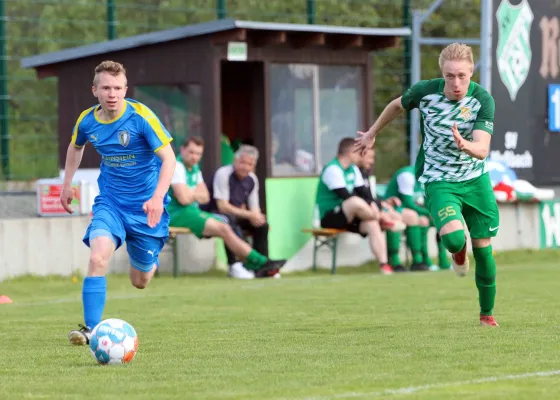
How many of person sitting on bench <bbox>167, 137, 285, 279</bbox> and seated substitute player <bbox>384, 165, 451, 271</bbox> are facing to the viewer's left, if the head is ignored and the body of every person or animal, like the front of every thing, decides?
0

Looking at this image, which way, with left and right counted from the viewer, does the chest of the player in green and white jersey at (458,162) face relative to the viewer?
facing the viewer

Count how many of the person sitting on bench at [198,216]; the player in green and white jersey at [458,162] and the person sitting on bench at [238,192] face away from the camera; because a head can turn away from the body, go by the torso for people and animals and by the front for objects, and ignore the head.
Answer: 0

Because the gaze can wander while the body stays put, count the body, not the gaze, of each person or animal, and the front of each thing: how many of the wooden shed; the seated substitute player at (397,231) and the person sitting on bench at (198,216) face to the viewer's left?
0

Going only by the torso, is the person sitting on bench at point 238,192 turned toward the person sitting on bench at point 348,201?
no

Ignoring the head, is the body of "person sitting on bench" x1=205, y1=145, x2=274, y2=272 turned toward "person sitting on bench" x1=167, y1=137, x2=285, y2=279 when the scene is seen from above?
no

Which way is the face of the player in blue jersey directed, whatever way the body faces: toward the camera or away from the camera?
toward the camera

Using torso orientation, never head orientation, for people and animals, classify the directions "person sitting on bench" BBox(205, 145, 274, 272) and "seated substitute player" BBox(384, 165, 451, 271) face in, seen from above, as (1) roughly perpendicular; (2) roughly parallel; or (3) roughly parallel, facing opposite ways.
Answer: roughly parallel

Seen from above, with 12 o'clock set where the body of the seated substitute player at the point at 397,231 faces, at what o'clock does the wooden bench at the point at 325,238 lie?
The wooden bench is roughly at 4 o'clock from the seated substitute player.

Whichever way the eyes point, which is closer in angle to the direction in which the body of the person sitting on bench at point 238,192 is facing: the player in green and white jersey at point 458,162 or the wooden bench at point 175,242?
the player in green and white jersey

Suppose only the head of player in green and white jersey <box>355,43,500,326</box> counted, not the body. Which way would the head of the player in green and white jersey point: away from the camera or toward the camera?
toward the camera

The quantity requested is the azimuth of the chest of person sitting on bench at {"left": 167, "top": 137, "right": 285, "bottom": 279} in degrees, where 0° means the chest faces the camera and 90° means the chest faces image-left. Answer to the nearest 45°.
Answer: approximately 315°

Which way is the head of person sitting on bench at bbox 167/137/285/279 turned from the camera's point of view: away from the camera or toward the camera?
toward the camera

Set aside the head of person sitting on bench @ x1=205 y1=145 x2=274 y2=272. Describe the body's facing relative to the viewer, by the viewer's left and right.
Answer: facing the viewer and to the right of the viewer

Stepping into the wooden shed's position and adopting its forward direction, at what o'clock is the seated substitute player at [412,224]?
The seated substitute player is roughly at 11 o'clock from the wooden shed.

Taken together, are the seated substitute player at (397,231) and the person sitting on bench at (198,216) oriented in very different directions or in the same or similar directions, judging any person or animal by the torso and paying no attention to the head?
same or similar directions
